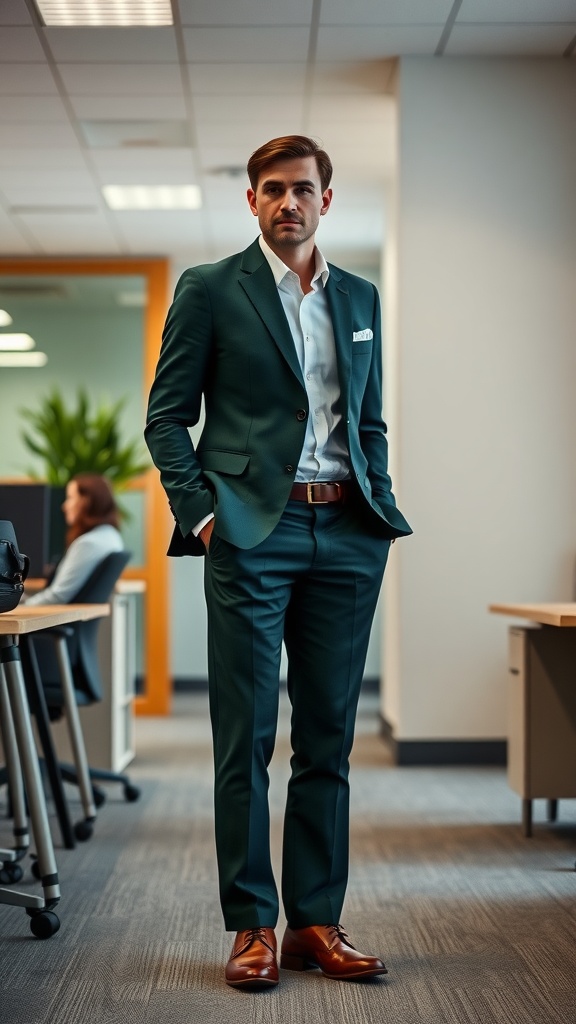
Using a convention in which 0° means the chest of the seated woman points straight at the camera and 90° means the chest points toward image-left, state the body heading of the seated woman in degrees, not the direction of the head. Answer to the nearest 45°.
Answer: approximately 90°

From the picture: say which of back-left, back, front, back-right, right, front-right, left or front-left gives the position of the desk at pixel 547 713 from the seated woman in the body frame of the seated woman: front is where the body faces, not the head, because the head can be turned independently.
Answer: back-left

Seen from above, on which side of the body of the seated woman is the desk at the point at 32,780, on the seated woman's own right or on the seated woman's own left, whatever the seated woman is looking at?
on the seated woman's own left

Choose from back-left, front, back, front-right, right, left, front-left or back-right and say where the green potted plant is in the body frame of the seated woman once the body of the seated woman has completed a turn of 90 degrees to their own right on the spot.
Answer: front
